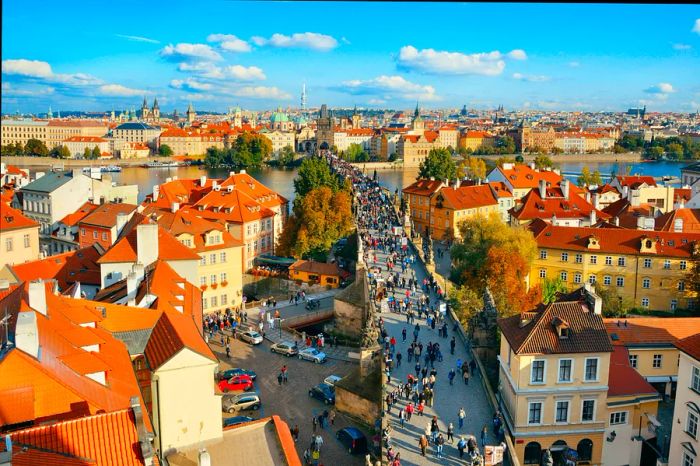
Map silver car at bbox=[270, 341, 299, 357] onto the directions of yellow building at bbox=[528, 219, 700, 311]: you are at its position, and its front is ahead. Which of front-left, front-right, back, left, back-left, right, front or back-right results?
front-right

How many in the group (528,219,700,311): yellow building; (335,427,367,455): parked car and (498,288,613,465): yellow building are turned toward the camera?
2

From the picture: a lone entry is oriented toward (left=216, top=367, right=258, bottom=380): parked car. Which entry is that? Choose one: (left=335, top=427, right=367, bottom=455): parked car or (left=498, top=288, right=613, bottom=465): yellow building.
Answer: (left=335, top=427, right=367, bottom=455): parked car

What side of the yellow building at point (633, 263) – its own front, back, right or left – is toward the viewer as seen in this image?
front

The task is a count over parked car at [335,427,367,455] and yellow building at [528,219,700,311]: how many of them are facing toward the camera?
1

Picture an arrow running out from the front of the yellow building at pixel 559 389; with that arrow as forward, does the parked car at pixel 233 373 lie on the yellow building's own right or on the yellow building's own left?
on the yellow building's own right

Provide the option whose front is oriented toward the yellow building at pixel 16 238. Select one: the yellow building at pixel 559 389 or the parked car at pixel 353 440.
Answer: the parked car

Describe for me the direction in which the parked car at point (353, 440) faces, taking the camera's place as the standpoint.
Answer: facing away from the viewer and to the left of the viewer

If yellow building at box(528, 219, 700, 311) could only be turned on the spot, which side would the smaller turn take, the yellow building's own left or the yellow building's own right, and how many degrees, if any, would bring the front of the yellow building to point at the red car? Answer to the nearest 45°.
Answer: approximately 45° to the yellow building's own right

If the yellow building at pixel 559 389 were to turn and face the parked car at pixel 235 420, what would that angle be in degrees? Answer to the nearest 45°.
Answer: approximately 90° to its right

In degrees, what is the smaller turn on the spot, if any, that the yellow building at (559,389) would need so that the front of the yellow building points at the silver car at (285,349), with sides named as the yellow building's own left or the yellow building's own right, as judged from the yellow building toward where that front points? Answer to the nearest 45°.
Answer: approximately 135° to the yellow building's own right
